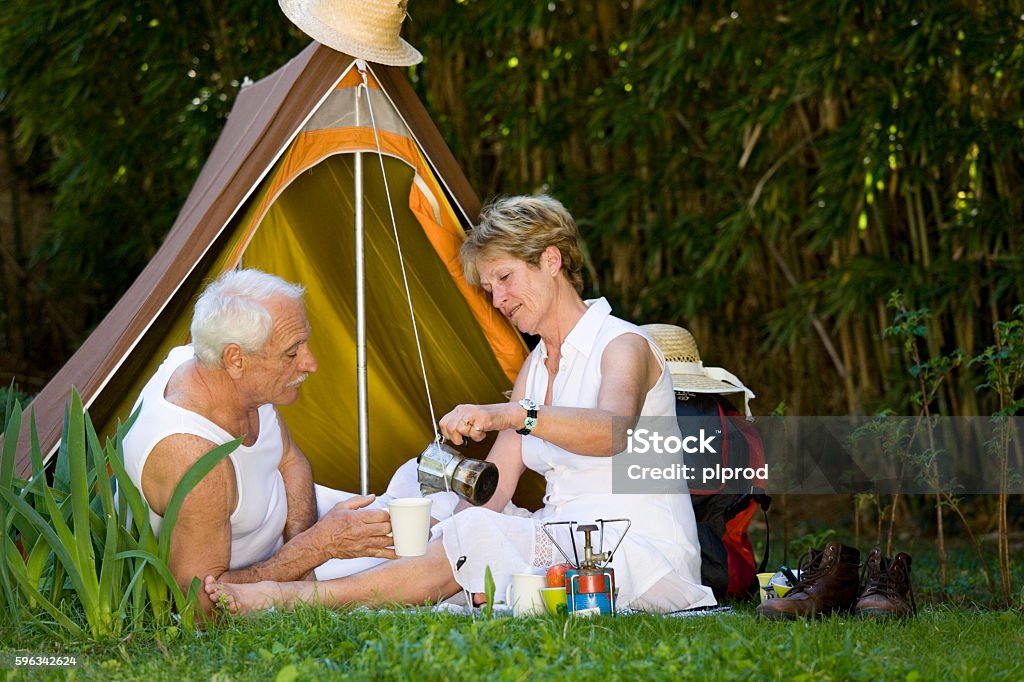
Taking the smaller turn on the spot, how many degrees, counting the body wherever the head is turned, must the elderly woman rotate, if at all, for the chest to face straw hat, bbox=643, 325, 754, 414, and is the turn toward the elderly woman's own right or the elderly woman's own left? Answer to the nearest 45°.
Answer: approximately 180°

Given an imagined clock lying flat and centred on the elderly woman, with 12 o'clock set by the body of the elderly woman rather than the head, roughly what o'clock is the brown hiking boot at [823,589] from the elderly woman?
The brown hiking boot is roughly at 8 o'clock from the elderly woman.

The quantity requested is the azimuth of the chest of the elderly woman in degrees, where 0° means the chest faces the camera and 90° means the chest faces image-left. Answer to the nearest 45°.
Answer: approximately 45°

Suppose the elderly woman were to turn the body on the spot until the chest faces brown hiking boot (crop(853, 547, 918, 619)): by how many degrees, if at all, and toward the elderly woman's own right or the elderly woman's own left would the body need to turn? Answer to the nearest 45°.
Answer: approximately 135° to the elderly woman's own left

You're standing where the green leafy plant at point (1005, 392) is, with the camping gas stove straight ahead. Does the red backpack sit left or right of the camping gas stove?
right

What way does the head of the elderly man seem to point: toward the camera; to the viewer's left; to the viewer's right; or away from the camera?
to the viewer's right

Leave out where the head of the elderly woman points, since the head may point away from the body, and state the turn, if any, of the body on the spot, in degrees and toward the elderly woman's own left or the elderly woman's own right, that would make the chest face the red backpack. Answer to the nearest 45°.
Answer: approximately 180°

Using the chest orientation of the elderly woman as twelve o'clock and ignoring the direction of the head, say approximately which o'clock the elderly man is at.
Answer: The elderly man is roughly at 1 o'clock from the elderly woman.
